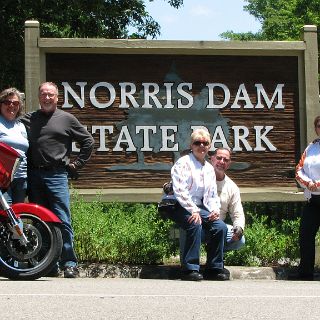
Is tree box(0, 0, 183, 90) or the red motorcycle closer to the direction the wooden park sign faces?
the red motorcycle

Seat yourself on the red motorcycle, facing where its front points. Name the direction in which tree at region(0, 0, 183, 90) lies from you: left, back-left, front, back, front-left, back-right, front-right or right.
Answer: left

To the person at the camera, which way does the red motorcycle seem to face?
facing to the right of the viewer

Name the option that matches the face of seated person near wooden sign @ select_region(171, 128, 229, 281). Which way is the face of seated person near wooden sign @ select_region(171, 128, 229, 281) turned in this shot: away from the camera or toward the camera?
toward the camera

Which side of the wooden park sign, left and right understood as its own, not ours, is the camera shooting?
front

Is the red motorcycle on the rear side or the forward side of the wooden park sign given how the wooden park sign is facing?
on the forward side

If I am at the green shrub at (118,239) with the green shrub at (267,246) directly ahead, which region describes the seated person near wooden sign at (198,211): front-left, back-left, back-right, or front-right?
front-right
